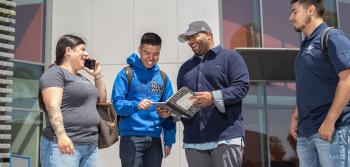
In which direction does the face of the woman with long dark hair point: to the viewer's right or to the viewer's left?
to the viewer's right

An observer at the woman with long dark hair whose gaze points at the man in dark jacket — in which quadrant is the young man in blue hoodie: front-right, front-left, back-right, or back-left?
front-left

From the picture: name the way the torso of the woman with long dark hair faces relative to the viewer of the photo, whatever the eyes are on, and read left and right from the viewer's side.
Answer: facing the viewer and to the right of the viewer

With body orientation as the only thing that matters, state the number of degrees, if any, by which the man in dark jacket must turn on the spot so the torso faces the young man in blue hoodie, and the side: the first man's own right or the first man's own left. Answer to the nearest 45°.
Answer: approximately 45° to the first man's own right

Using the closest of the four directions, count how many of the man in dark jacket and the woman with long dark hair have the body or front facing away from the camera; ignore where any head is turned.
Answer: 0

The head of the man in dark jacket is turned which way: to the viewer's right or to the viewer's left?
to the viewer's left

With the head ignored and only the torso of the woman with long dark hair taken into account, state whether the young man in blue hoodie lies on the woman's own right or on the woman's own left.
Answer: on the woman's own left

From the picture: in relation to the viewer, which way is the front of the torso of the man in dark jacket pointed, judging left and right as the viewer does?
facing the viewer and to the left of the viewer

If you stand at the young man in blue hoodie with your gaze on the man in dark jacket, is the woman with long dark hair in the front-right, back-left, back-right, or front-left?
back-right

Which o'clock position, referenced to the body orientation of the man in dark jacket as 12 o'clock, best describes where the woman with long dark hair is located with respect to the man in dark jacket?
The woman with long dark hair is roughly at 1 o'clock from the man in dark jacket.
